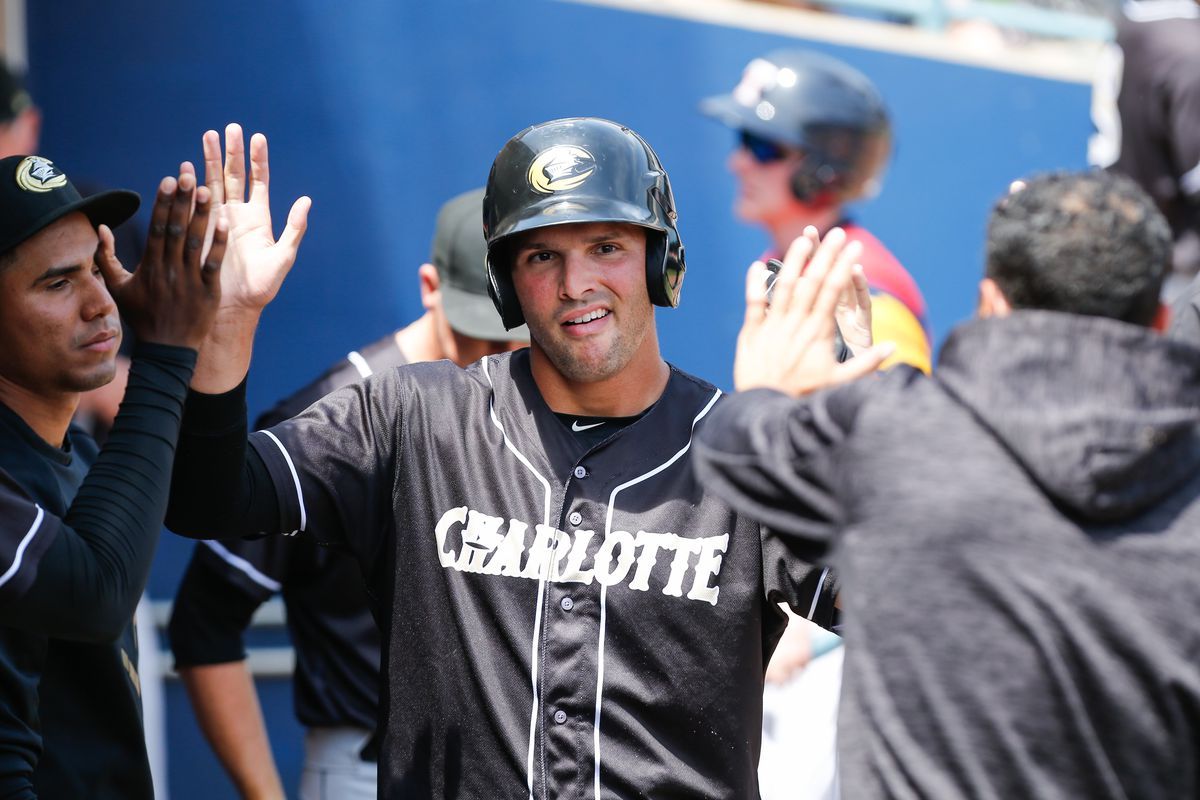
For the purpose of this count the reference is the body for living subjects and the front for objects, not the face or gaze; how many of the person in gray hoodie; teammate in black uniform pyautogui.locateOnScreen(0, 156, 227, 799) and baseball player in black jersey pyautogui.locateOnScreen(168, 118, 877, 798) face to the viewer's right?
1

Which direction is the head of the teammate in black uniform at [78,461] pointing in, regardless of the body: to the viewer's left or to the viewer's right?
to the viewer's right

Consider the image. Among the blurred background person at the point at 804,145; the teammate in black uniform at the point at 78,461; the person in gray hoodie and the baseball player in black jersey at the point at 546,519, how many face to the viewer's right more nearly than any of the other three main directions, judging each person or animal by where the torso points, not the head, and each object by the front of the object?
1

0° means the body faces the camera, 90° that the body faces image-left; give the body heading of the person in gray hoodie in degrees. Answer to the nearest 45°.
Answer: approximately 180°

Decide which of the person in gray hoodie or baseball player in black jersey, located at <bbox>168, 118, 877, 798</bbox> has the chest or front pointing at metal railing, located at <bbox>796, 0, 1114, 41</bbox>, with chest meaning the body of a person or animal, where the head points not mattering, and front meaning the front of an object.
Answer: the person in gray hoodie

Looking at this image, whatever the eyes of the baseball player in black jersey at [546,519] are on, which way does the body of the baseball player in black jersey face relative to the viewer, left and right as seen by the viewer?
facing the viewer

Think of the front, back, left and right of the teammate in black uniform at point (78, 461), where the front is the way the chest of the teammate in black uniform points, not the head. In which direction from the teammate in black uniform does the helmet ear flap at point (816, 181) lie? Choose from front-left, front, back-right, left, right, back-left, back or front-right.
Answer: front-left

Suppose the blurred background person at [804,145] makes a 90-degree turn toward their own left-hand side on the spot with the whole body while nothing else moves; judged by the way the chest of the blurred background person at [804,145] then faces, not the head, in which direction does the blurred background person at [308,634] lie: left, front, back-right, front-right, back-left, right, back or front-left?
front-right

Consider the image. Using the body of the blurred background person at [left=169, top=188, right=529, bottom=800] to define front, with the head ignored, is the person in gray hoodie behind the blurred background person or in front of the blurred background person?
in front

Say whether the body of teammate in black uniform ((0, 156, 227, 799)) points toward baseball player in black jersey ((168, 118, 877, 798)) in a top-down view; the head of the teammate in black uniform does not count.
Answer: yes

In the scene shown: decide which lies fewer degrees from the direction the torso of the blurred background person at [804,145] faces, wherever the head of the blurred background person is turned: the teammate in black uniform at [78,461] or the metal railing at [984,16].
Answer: the teammate in black uniform

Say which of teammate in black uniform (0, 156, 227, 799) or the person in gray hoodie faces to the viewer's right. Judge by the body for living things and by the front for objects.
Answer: the teammate in black uniform

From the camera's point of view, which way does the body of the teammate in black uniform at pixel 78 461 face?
to the viewer's right

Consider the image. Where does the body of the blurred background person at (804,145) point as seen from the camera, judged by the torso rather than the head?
to the viewer's left
